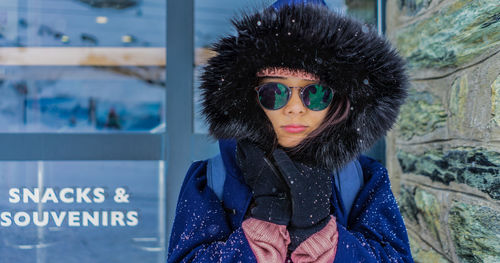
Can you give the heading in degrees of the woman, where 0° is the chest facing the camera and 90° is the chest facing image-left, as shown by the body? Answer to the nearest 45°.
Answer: approximately 0°
